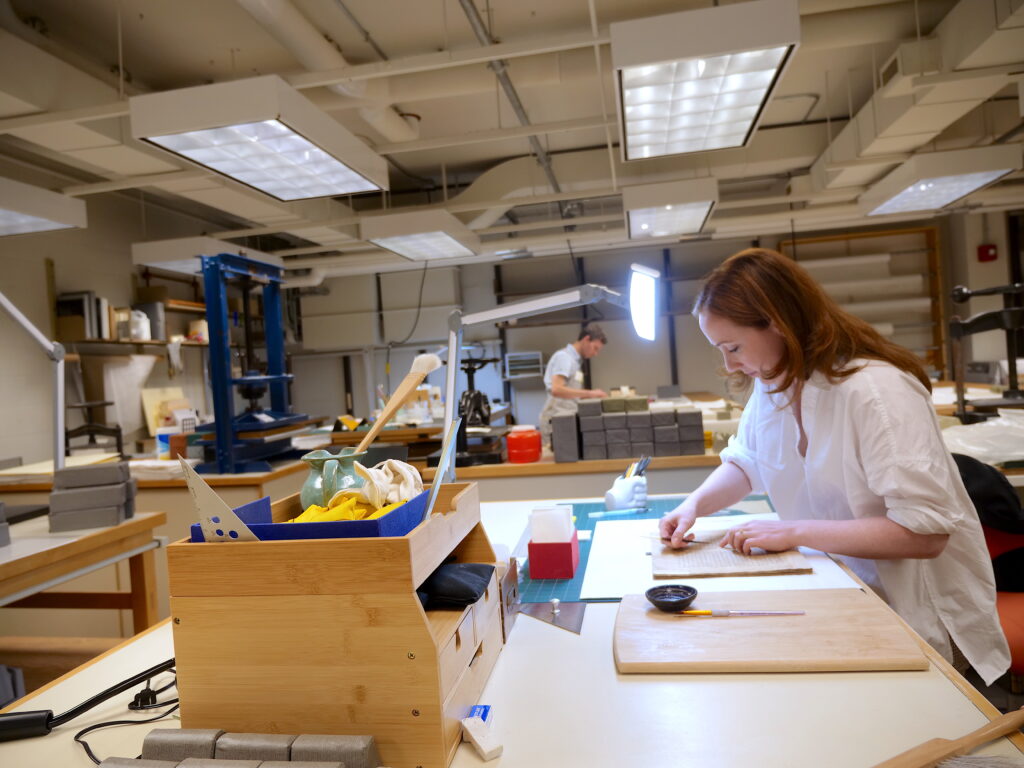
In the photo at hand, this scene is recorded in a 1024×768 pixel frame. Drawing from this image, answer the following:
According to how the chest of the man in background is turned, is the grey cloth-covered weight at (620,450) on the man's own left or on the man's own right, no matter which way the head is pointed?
on the man's own right

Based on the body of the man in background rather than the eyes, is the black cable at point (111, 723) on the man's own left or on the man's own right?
on the man's own right

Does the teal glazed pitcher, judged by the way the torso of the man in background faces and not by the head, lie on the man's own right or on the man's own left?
on the man's own right

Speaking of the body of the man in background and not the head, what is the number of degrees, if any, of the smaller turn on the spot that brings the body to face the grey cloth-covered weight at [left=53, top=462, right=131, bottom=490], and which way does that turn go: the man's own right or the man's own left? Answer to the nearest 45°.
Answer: approximately 135° to the man's own right

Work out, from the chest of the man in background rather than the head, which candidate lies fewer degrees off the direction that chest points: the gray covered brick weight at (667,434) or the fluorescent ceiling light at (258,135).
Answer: the gray covered brick weight

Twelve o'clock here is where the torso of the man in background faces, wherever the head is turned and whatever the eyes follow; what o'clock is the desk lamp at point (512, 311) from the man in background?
The desk lamp is roughly at 3 o'clock from the man in background.

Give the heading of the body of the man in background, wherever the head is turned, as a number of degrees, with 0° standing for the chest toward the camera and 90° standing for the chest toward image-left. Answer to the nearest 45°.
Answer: approximately 270°

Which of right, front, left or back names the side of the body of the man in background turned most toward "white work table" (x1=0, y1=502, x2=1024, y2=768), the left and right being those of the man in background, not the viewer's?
right

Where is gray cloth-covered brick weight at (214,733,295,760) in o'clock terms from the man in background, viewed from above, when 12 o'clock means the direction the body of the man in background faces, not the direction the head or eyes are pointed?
The gray cloth-covered brick weight is roughly at 3 o'clock from the man in background.

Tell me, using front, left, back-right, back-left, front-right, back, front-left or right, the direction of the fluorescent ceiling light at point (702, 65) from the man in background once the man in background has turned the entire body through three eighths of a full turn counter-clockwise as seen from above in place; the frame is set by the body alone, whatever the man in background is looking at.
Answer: back-left

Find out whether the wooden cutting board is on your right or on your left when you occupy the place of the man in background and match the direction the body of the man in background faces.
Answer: on your right

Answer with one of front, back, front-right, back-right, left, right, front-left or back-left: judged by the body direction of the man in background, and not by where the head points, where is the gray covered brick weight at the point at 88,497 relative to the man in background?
back-right

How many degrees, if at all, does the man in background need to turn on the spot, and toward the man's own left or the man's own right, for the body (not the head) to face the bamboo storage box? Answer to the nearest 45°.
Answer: approximately 90° to the man's own right

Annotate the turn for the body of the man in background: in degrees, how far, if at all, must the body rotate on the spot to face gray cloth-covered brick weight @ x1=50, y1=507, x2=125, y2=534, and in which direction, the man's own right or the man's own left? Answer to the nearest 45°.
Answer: approximately 135° to the man's own right

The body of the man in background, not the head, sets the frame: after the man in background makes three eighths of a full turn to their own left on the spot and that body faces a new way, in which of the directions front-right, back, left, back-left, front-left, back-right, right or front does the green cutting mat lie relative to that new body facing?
back-left
